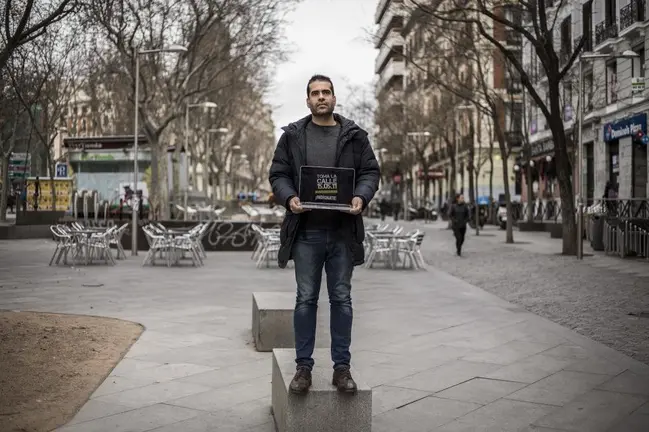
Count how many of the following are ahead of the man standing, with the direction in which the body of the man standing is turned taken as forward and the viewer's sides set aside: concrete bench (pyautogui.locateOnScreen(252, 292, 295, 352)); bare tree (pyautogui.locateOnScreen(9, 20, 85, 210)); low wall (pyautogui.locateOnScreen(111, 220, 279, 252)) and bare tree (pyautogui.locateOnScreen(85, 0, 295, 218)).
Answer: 0

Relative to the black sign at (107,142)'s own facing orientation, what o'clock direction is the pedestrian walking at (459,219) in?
The pedestrian walking is roughly at 11 o'clock from the black sign.

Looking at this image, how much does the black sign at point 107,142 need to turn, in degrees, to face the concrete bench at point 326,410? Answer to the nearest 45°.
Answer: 0° — it already faces it

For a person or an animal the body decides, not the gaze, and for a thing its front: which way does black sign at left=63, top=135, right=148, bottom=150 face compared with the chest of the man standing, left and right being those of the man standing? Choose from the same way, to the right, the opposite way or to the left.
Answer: the same way

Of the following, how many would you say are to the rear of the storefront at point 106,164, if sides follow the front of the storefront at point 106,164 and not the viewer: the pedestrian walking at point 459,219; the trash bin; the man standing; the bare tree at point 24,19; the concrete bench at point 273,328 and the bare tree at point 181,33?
0

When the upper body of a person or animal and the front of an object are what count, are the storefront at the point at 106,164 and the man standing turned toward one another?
no

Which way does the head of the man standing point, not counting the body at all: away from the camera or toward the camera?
toward the camera

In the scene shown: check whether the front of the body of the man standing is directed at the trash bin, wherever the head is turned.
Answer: no

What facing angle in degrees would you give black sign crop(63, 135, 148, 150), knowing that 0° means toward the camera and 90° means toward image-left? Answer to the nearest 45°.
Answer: approximately 0°

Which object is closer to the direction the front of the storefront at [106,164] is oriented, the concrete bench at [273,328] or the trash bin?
the concrete bench

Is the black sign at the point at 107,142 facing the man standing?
yes

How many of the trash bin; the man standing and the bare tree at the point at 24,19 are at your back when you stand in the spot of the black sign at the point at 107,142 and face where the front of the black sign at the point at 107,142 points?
0

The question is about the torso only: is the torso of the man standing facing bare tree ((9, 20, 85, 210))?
no

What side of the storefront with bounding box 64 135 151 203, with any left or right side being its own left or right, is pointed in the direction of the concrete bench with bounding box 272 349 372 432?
front

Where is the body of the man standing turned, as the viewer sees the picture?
toward the camera

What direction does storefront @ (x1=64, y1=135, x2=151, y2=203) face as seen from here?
toward the camera

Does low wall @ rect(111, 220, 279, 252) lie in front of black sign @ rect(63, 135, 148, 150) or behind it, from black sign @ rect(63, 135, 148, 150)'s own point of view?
in front

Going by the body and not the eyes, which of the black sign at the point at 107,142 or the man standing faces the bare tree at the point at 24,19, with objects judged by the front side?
the black sign

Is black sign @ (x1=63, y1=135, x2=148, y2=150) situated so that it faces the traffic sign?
no
